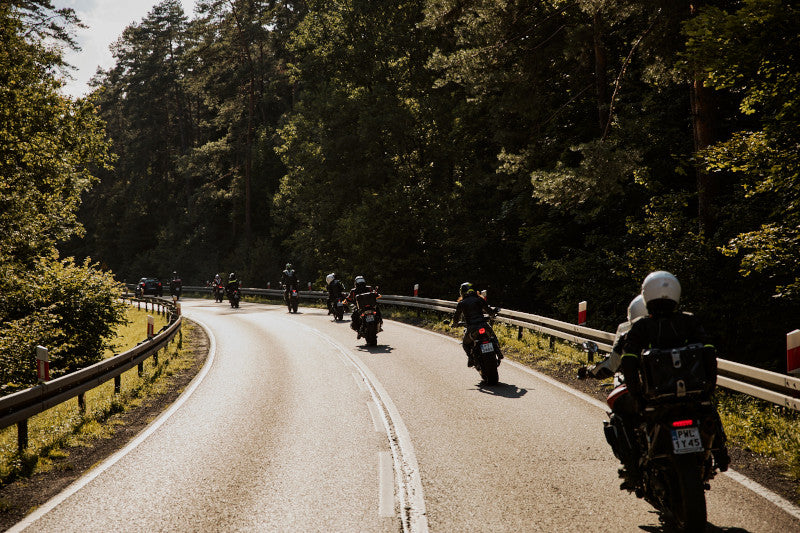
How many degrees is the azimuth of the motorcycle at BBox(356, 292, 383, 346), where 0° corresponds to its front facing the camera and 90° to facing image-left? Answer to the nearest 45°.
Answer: approximately 180°

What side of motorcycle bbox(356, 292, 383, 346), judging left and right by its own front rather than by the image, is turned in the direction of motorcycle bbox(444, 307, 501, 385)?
back

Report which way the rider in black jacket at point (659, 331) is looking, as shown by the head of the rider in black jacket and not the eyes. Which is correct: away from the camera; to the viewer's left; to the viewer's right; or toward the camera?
away from the camera

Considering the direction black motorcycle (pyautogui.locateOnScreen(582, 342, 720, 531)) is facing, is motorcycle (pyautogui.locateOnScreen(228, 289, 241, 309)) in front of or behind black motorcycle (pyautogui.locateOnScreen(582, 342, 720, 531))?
in front

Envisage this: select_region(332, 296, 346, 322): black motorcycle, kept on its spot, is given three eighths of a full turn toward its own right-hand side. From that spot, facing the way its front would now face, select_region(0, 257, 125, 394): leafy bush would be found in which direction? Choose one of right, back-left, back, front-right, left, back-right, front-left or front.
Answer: right

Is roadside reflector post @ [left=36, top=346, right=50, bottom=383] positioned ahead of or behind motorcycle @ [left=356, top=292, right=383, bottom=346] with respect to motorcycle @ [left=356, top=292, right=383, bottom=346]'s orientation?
behind

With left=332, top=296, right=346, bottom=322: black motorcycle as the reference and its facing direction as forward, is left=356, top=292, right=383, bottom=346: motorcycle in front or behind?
behind

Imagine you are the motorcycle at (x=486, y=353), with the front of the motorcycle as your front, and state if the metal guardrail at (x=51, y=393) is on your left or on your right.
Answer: on your left

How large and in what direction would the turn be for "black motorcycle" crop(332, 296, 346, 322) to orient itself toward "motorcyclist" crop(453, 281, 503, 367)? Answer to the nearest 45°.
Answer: approximately 180°

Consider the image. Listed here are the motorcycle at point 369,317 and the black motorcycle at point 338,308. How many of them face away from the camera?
2

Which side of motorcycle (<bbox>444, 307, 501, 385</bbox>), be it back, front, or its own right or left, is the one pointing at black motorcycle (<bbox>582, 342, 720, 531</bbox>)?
back

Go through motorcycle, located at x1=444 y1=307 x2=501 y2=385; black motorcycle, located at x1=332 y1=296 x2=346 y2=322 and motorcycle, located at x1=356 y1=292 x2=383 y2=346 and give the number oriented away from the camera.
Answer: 3

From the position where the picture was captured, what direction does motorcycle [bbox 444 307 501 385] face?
facing away from the viewer

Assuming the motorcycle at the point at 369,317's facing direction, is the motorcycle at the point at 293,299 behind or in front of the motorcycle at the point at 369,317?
in front

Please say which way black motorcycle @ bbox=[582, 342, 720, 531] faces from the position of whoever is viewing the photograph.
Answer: facing away from the viewer and to the left of the viewer

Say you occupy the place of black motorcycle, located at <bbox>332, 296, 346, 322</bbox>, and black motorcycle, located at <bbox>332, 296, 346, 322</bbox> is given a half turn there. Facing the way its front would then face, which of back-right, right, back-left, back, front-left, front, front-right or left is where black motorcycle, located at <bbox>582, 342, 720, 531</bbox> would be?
front

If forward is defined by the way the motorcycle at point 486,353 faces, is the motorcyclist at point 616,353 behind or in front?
behind

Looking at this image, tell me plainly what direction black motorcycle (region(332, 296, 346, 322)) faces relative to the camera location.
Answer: facing away from the viewer

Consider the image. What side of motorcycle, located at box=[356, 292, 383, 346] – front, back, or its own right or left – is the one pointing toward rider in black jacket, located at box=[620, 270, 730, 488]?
back

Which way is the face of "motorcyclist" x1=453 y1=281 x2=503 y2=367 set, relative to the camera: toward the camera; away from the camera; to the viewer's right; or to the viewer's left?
away from the camera
